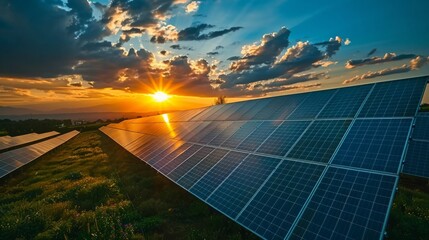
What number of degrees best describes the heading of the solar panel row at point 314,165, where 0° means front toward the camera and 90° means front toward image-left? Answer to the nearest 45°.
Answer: approximately 45°
